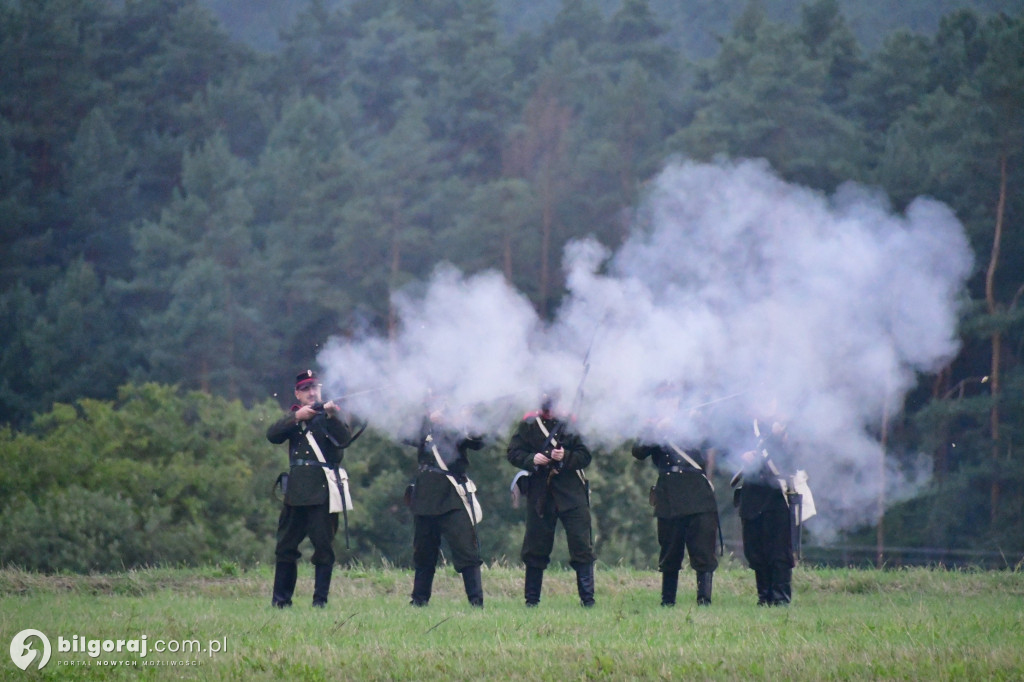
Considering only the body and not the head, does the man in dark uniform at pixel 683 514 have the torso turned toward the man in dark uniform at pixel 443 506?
no

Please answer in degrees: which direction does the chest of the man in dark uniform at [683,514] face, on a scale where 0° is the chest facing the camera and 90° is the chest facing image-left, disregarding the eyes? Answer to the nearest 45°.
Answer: approximately 0°

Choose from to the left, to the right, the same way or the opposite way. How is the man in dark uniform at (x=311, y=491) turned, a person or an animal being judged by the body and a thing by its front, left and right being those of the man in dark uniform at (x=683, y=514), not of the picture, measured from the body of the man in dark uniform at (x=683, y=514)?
the same way

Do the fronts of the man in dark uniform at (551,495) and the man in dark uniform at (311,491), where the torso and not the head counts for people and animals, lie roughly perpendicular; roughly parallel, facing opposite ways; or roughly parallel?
roughly parallel

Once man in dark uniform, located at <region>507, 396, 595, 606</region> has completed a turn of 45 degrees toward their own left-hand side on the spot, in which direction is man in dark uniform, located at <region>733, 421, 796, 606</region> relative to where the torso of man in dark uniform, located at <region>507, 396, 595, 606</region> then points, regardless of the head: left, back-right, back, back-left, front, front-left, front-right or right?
front-left

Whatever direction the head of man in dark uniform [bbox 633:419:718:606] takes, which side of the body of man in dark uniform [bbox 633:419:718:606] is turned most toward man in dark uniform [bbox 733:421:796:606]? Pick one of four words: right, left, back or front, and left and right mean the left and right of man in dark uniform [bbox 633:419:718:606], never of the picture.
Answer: left

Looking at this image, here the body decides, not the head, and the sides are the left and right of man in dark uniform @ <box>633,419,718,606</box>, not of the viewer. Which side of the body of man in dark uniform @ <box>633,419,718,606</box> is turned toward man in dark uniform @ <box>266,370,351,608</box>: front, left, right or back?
right

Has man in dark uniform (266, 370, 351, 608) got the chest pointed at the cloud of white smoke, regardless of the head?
no

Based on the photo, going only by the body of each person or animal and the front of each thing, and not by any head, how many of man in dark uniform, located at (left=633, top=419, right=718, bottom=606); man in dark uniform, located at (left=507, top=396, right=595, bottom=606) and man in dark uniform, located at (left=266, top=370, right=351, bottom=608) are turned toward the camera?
3

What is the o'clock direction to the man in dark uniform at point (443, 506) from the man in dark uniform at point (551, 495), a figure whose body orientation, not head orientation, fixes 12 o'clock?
the man in dark uniform at point (443, 506) is roughly at 3 o'clock from the man in dark uniform at point (551, 495).

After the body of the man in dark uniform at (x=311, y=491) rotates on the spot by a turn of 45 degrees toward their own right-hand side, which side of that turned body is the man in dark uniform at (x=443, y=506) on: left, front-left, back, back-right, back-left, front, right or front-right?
back-left

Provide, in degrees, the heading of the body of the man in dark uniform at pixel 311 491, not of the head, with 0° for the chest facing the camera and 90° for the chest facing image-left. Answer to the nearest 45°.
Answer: approximately 0°

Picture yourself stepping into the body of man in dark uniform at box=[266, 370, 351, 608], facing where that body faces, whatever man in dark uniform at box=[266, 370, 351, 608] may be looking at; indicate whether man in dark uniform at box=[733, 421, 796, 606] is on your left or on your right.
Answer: on your left

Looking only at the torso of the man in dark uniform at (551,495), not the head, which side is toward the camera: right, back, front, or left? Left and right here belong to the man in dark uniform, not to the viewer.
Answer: front
